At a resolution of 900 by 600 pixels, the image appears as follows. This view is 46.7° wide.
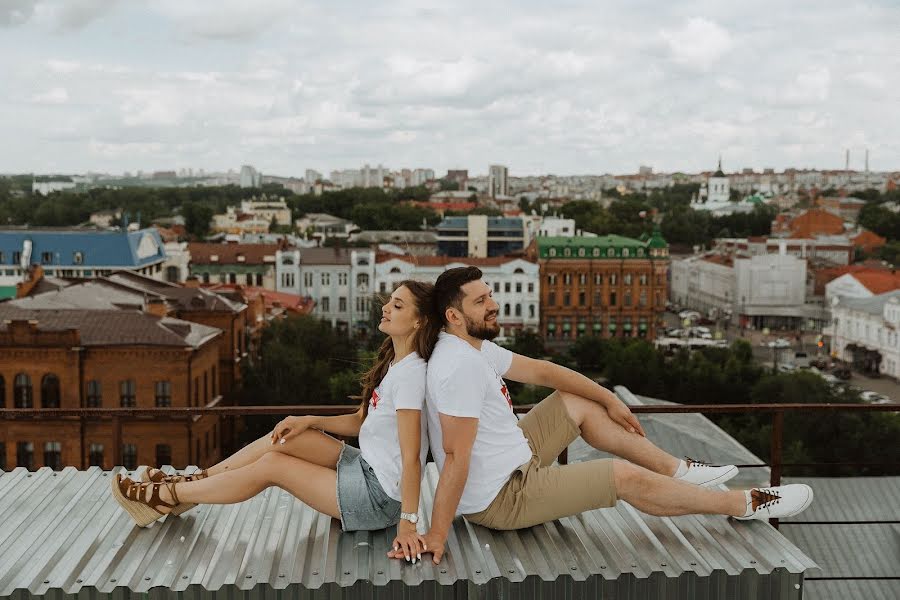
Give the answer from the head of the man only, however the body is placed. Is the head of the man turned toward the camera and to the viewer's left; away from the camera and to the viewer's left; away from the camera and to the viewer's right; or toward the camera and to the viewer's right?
toward the camera and to the viewer's right

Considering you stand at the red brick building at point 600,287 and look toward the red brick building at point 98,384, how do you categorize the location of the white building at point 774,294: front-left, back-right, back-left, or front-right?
back-left

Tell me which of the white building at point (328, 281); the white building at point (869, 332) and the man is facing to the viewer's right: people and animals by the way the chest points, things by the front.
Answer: the man

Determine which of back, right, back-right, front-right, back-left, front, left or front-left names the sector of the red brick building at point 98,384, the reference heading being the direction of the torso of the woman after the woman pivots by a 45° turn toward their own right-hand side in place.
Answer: front-right

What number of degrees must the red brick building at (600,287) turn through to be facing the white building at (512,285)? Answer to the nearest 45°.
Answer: approximately 45° to its right

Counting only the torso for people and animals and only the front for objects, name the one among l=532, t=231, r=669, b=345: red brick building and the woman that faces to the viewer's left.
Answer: the woman

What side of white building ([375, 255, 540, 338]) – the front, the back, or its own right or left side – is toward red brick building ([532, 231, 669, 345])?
left

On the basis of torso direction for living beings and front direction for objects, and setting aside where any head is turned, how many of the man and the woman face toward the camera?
0

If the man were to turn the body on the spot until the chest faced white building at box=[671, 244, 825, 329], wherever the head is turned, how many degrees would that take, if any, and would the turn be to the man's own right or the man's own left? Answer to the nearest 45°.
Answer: approximately 90° to the man's own left

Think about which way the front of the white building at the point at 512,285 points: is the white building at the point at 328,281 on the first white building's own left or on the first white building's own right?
on the first white building's own right

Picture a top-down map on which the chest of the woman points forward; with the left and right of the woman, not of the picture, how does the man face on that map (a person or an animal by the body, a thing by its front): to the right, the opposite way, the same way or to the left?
the opposite way

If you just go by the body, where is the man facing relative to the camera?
to the viewer's right

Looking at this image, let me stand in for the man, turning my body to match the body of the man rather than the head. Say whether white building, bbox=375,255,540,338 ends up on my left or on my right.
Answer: on my left

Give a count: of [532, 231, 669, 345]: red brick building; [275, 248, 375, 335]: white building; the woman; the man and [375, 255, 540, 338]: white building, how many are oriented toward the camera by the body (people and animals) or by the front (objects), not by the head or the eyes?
3

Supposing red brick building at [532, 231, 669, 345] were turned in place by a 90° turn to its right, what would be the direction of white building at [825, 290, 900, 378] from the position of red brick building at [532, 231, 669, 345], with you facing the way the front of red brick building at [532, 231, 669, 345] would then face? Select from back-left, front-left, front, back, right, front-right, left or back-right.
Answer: back

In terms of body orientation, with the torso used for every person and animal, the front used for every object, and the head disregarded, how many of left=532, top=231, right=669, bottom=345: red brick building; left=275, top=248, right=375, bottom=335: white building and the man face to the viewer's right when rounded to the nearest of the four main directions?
1

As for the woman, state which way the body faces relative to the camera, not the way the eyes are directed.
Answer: to the viewer's left
